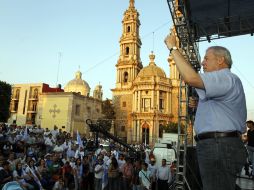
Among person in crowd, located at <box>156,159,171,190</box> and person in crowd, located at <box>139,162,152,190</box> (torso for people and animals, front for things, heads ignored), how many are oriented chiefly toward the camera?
2

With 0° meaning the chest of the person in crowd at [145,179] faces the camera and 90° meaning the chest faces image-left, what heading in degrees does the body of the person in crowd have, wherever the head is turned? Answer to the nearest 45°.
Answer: approximately 0°

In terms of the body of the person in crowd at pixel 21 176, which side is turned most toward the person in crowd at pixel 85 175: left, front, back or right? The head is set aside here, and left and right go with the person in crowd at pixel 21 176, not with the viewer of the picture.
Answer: left

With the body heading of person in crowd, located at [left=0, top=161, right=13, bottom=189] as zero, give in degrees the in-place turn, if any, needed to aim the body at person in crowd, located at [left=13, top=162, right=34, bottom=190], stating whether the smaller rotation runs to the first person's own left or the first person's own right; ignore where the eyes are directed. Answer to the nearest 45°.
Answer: approximately 90° to the first person's own left

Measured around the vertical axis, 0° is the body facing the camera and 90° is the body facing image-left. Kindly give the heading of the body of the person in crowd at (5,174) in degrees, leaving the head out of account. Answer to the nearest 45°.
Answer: approximately 315°

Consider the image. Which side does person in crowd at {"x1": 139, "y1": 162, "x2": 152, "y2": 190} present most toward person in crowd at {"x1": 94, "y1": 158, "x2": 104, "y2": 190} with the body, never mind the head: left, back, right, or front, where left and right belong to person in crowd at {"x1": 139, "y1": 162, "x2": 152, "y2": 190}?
right
